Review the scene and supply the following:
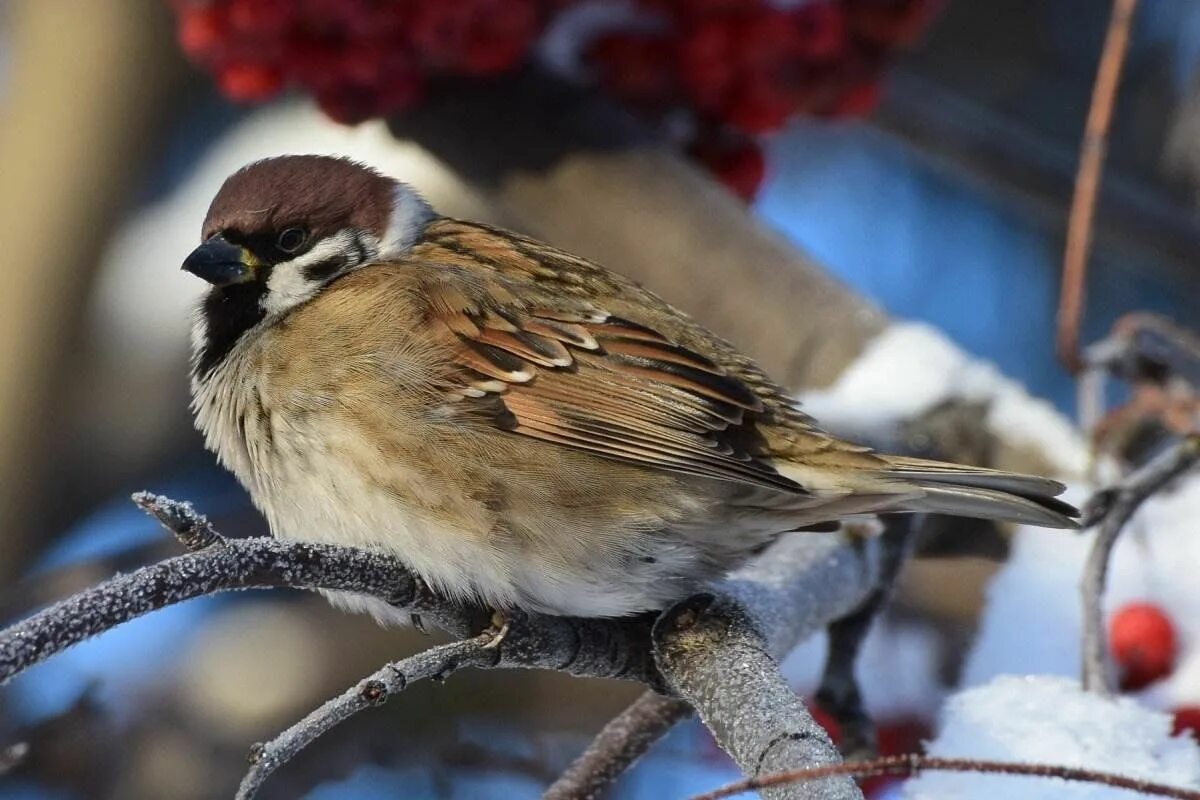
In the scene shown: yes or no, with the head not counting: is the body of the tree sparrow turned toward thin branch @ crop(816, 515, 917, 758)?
no

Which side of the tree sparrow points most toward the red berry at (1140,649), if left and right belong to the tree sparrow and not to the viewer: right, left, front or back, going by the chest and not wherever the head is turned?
back

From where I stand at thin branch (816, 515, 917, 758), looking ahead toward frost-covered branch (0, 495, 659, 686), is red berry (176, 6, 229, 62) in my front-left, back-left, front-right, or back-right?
front-right

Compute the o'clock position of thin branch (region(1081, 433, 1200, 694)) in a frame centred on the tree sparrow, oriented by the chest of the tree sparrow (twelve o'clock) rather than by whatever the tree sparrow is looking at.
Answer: The thin branch is roughly at 6 o'clock from the tree sparrow.

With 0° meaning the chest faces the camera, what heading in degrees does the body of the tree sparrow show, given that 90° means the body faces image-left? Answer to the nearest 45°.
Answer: approximately 90°

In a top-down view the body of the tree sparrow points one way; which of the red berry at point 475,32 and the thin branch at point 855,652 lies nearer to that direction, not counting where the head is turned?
the red berry
